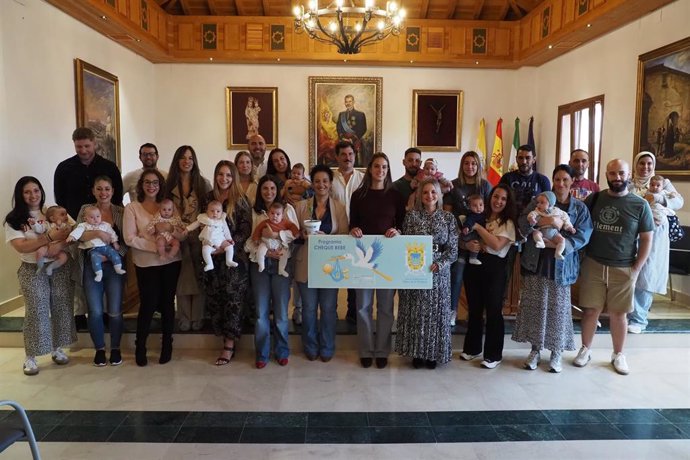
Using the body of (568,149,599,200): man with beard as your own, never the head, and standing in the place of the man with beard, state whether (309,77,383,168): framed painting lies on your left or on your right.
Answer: on your right

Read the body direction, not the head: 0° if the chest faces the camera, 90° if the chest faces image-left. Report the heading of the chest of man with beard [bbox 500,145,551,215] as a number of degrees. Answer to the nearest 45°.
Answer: approximately 0°

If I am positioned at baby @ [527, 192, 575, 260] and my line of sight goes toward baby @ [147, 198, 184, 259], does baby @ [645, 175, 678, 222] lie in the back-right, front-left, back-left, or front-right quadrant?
back-right

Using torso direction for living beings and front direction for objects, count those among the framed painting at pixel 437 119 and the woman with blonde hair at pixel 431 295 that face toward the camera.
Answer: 2

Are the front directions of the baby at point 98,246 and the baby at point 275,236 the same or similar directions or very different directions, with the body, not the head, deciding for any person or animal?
same or similar directions

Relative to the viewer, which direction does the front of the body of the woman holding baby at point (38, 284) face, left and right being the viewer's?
facing the viewer and to the right of the viewer

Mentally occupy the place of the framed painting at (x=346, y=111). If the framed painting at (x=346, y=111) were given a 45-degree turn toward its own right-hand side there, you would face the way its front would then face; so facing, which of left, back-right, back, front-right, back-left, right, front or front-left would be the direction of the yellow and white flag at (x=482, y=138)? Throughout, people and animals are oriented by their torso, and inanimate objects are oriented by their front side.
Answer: back-left

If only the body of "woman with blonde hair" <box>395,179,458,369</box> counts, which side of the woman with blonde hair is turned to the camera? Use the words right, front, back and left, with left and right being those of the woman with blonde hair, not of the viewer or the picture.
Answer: front

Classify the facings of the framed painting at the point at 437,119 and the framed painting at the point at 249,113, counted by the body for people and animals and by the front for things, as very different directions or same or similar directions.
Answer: same or similar directions

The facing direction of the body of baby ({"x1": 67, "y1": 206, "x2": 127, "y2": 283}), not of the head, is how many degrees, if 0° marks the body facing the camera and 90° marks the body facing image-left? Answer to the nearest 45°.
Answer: approximately 0°

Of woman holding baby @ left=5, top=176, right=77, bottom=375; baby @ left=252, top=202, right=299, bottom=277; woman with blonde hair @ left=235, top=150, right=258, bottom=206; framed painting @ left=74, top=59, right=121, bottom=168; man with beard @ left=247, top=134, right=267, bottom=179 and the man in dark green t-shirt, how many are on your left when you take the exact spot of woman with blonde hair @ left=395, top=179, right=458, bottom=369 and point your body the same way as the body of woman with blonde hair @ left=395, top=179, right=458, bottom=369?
1

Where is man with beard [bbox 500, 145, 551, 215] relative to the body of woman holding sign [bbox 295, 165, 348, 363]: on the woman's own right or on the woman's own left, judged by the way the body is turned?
on the woman's own left

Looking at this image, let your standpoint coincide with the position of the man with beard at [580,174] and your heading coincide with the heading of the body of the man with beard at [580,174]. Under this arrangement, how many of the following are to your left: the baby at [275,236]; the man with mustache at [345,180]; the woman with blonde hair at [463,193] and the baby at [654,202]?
1

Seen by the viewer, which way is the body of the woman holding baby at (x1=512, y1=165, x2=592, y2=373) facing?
toward the camera
